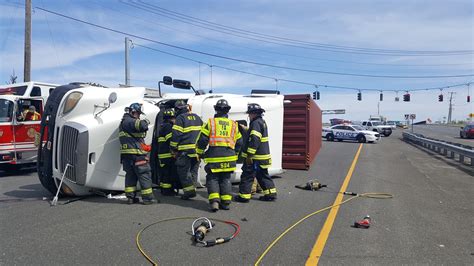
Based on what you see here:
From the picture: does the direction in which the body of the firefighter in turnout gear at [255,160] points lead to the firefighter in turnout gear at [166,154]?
yes

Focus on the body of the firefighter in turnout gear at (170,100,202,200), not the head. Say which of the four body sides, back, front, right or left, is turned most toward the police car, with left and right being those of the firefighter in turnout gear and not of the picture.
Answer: right

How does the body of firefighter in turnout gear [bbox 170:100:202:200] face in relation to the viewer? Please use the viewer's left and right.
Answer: facing away from the viewer and to the left of the viewer

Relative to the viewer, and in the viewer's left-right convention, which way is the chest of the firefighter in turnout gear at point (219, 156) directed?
facing away from the viewer

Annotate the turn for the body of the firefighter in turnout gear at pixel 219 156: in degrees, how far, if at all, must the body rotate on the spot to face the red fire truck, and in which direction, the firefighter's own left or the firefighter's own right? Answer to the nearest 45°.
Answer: approximately 45° to the firefighter's own left
